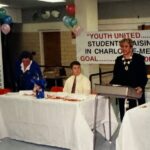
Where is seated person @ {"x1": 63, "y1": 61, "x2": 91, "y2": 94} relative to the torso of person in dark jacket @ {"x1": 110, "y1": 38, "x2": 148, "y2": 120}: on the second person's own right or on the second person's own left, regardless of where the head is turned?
on the second person's own right

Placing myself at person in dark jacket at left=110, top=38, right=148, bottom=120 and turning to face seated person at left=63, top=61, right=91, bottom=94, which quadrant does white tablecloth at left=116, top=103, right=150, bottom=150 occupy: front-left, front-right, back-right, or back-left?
back-left

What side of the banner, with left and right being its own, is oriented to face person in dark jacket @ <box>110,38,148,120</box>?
front

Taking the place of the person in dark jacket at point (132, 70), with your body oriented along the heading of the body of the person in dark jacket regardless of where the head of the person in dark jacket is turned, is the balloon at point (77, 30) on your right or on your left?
on your right

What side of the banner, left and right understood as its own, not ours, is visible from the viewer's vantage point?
front

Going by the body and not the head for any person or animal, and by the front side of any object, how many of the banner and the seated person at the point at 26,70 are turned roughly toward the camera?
2

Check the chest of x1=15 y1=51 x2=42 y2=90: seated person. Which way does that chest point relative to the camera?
toward the camera

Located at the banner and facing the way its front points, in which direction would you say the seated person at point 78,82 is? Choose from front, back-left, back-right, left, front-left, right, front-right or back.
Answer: front

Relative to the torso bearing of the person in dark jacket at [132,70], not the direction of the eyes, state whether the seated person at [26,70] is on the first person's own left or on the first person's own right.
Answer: on the first person's own right

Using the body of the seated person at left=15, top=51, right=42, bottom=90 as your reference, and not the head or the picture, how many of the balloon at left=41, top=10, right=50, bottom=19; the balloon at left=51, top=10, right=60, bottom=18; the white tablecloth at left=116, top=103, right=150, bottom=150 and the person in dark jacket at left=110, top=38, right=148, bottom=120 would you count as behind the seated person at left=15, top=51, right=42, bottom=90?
2

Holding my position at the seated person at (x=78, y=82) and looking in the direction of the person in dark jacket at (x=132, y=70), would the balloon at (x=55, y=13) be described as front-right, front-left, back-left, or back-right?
back-left

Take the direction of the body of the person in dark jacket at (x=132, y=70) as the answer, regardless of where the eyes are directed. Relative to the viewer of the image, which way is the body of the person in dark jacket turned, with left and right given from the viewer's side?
facing the viewer and to the left of the viewer

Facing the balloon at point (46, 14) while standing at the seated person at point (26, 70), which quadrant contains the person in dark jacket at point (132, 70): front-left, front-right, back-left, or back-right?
back-right

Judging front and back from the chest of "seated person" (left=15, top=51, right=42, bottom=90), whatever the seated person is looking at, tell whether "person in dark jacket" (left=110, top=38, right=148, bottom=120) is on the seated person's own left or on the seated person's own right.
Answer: on the seated person's own left

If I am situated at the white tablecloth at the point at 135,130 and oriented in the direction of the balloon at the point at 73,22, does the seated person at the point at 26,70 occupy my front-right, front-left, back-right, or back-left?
front-left
